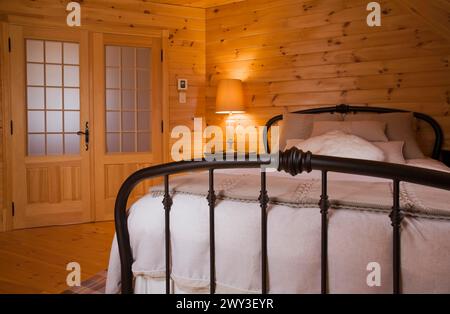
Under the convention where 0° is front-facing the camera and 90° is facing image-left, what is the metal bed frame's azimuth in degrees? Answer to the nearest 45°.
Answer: approximately 45°

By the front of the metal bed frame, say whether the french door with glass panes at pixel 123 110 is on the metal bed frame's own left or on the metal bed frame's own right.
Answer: on the metal bed frame's own right

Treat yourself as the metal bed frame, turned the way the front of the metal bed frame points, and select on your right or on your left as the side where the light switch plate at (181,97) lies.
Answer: on your right

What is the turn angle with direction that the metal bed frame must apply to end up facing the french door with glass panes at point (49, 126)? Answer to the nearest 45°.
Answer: approximately 90° to its right

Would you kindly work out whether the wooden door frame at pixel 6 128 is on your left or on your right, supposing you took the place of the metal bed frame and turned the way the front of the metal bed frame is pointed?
on your right

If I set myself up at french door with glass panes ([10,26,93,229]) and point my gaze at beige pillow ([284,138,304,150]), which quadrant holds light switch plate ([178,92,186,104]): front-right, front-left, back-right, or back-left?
front-left

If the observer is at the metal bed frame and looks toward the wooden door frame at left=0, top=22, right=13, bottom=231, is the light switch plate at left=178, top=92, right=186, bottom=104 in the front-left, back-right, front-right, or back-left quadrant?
front-right
